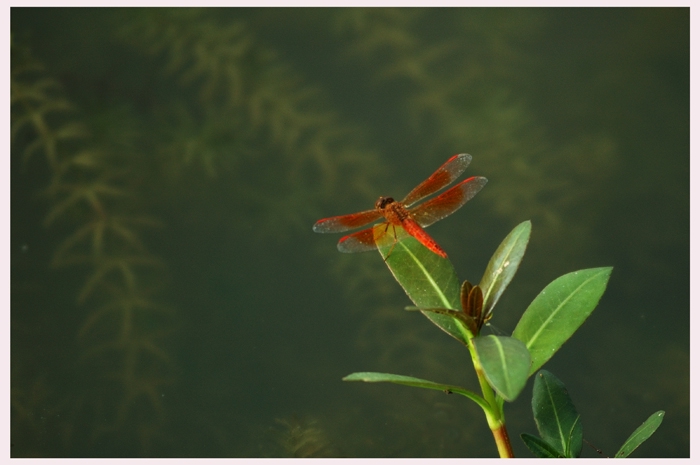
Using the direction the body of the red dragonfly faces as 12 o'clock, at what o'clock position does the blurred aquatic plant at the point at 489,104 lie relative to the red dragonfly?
The blurred aquatic plant is roughly at 2 o'clock from the red dragonfly.

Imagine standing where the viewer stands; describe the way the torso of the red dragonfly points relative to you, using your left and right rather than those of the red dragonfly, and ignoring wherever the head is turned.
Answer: facing away from the viewer and to the left of the viewer

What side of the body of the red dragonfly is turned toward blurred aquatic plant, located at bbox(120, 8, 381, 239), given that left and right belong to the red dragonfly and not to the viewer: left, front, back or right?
front

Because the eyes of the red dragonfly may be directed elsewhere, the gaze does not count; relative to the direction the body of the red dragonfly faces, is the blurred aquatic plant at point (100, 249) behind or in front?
in front
